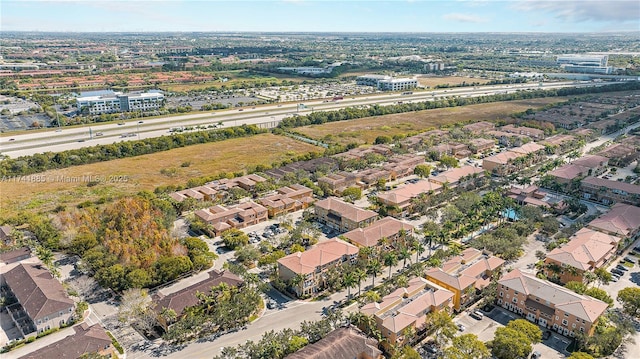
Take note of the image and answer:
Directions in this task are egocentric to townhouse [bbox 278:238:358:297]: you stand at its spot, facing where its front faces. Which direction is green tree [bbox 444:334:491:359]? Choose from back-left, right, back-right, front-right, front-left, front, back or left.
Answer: front

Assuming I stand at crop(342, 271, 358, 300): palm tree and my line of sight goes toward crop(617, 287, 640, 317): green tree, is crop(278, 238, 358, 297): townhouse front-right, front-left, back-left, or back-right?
back-left

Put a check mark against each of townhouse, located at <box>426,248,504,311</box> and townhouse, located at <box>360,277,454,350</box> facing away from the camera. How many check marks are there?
0

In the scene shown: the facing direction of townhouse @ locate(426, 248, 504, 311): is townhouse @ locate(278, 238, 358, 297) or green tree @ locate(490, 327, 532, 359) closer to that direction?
the green tree

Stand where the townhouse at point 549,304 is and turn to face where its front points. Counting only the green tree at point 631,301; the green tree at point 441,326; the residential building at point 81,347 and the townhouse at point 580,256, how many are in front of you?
2

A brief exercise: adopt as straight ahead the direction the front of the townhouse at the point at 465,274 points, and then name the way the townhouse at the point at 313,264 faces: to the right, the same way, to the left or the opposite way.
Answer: the same way

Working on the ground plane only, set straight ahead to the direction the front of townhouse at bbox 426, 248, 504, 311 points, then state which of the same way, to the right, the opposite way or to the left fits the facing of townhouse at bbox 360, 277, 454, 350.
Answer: the same way

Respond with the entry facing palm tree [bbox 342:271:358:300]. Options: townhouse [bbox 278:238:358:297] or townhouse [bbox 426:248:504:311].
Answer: townhouse [bbox 278:238:358:297]
